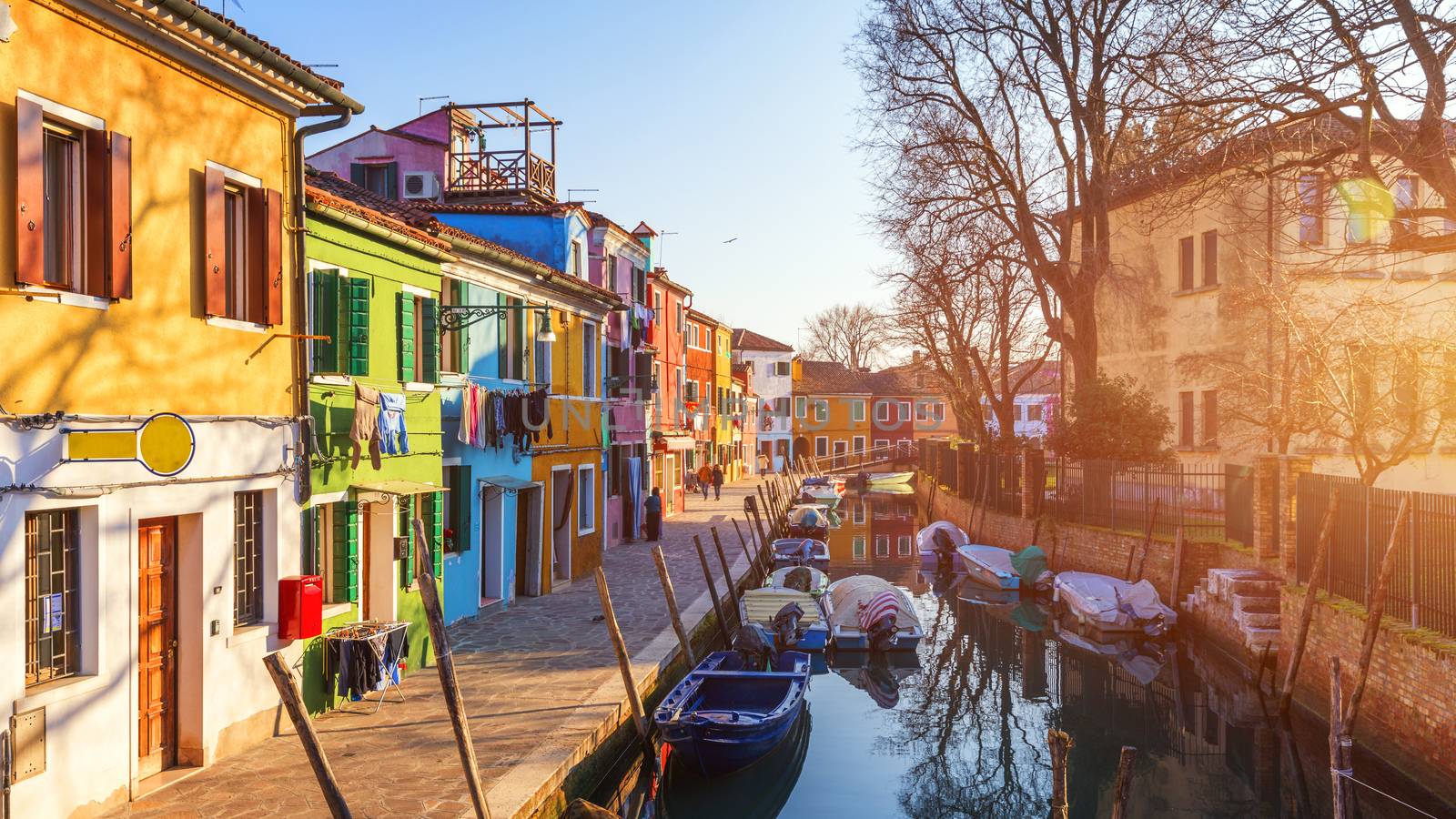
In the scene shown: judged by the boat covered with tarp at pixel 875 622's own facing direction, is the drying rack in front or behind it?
behind

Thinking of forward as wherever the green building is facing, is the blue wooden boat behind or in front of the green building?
in front

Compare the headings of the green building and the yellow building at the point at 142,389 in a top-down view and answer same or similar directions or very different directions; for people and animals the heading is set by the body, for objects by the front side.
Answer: same or similar directions

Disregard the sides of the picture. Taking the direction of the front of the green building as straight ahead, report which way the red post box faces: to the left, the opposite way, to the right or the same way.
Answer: the same way

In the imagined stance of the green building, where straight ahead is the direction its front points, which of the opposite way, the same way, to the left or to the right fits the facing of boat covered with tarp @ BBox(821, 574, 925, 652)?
to the left

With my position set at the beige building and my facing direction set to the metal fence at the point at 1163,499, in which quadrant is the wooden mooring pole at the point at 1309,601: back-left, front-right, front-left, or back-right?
front-left

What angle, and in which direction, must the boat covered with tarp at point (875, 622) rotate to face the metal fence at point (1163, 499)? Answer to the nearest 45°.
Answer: approximately 45° to its right

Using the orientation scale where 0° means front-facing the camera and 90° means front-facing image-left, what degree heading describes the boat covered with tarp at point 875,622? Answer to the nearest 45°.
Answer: approximately 180°

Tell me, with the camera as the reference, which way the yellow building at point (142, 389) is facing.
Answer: facing the viewer and to the right of the viewer

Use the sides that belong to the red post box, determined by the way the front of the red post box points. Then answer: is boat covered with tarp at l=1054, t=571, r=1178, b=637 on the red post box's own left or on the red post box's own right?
on the red post box's own left

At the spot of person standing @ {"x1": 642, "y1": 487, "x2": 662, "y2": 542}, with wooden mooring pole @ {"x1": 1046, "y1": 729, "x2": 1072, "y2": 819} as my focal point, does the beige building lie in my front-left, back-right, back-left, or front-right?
front-left

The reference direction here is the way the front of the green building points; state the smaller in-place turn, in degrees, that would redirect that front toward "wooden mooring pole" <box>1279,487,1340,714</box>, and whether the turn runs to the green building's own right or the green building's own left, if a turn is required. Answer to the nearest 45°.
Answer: approximately 45° to the green building's own left

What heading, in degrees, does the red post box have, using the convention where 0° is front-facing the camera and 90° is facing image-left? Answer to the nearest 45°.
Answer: approximately 315°

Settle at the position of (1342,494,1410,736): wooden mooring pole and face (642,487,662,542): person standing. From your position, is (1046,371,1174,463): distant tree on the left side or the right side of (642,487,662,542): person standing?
right

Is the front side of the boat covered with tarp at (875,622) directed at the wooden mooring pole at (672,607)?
no
